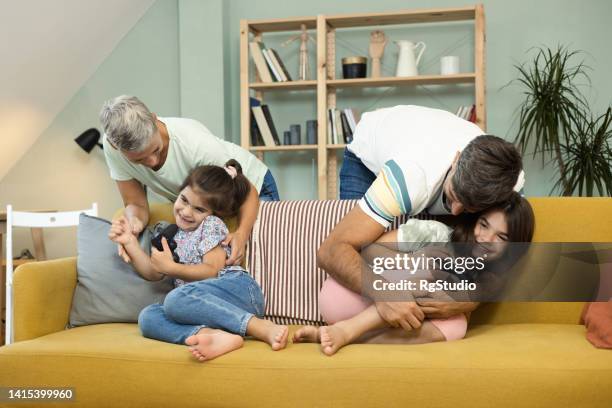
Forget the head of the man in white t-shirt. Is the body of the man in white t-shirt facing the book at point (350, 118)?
no

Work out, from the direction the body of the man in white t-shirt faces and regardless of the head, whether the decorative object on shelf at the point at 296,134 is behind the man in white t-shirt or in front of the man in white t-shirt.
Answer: behind

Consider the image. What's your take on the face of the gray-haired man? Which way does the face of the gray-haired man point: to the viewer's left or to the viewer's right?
to the viewer's right

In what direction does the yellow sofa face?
toward the camera

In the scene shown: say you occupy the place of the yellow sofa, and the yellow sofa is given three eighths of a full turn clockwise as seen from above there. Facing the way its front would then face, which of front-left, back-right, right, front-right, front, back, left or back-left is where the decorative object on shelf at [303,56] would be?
front-right

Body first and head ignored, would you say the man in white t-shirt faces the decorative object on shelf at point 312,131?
no

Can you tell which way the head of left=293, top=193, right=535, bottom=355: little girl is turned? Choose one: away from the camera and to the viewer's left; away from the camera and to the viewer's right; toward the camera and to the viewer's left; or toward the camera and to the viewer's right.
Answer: toward the camera and to the viewer's left

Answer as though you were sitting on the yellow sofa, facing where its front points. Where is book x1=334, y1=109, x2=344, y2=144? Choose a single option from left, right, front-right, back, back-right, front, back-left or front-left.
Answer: back

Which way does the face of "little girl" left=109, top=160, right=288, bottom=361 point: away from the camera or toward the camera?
toward the camera

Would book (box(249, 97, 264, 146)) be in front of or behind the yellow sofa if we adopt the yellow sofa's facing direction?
behind

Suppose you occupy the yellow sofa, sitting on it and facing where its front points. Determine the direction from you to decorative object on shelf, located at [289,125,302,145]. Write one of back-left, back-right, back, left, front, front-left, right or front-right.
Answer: back

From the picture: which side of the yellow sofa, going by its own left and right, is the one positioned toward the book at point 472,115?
back
